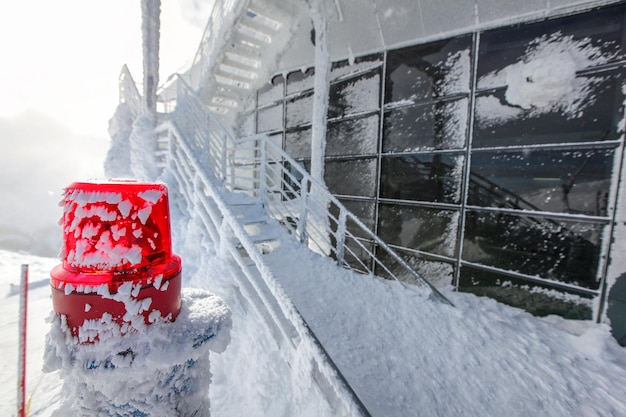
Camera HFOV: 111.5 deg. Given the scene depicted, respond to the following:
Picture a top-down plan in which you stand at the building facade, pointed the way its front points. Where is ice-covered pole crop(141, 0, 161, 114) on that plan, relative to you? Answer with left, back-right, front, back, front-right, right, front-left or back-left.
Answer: front-right

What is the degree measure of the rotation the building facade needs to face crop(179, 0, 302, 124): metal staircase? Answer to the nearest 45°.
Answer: approximately 45° to its right

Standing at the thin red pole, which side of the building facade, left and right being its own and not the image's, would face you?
front

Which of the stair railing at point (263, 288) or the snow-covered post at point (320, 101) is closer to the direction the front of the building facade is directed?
the stair railing

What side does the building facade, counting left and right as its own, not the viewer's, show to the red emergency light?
front

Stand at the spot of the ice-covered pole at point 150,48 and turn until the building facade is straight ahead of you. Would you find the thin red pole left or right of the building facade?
right

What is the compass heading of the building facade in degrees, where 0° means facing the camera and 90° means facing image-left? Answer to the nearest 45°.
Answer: approximately 45°

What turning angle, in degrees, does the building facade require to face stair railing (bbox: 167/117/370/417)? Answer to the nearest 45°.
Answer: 0° — it already faces it

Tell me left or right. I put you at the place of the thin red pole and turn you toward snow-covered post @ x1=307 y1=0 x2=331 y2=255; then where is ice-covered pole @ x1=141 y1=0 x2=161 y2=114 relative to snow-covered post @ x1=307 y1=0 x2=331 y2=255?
left
